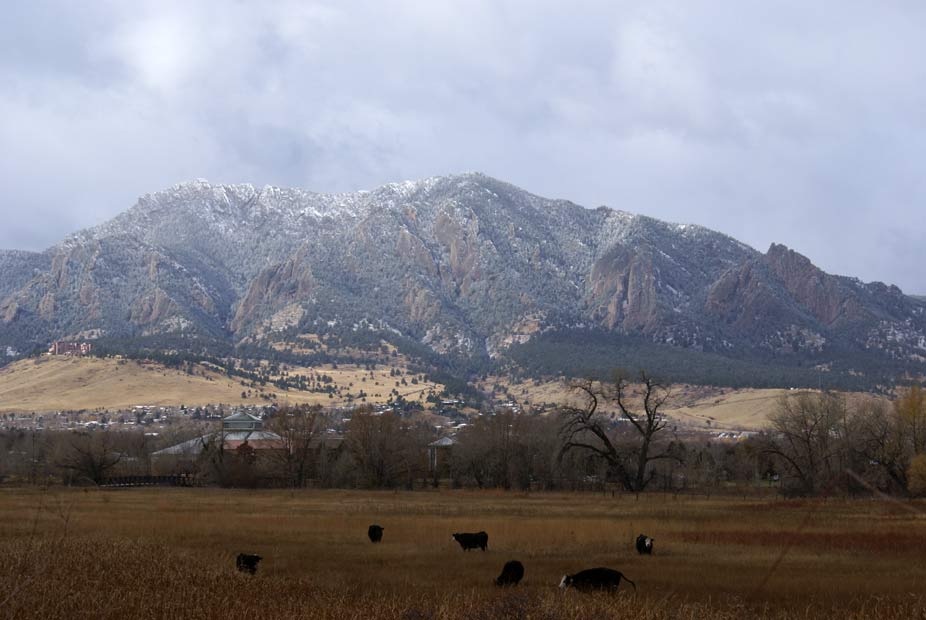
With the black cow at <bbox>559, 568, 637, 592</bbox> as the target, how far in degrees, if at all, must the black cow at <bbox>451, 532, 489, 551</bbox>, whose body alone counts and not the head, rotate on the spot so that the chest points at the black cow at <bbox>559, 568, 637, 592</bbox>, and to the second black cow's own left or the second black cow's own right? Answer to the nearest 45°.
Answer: approximately 90° to the second black cow's own left

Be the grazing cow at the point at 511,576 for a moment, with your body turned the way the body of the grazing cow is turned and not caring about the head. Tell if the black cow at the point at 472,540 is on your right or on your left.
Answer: on your right

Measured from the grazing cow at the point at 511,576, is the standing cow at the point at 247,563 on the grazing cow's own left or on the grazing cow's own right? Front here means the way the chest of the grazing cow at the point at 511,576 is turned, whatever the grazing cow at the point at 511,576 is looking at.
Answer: on the grazing cow's own right

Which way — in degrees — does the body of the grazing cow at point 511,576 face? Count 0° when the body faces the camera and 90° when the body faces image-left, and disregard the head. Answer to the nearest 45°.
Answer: approximately 45°

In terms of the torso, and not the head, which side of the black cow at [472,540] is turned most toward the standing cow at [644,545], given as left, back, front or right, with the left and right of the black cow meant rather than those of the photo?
back

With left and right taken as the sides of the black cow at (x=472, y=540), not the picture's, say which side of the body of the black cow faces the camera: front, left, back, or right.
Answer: left

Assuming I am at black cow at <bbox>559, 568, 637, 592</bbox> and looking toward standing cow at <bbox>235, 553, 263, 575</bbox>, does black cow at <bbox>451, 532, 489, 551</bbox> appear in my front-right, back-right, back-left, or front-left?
front-right

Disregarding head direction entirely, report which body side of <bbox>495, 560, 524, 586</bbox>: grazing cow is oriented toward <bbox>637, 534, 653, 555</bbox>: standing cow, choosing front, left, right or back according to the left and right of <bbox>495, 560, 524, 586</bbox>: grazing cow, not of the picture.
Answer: back

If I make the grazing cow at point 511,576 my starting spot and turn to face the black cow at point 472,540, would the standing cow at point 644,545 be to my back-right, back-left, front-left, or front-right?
front-right

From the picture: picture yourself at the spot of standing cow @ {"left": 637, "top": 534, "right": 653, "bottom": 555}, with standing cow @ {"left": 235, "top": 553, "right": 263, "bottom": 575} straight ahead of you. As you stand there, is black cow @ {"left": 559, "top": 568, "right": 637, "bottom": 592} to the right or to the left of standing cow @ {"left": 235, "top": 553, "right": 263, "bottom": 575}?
left

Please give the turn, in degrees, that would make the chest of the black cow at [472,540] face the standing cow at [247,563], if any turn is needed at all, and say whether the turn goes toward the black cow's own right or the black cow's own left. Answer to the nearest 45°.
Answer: approximately 45° to the black cow's own left
